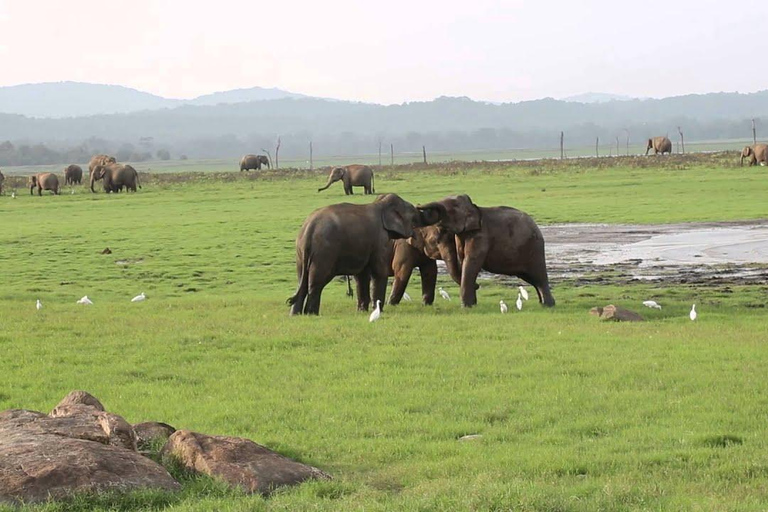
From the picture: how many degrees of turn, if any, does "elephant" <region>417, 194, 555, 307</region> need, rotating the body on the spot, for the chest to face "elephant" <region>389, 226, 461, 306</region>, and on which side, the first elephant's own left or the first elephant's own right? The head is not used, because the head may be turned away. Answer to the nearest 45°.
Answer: approximately 45° to the first elephant's own right

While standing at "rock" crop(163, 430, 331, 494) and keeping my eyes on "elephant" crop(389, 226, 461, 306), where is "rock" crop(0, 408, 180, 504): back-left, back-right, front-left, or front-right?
back-left

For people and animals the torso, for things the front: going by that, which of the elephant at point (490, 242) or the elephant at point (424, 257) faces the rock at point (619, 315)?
the elephant at point (424, 257)

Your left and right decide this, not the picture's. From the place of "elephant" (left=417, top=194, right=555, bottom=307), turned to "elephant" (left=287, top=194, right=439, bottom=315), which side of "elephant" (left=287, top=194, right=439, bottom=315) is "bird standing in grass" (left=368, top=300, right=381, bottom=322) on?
left

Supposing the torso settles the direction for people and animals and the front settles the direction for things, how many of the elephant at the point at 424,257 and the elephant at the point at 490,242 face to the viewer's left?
1

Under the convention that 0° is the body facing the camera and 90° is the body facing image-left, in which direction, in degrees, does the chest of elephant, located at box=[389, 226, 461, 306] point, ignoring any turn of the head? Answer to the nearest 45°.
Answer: approximately 315°

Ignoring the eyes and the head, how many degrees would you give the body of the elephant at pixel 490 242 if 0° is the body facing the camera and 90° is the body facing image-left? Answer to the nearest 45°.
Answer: approximately 90°

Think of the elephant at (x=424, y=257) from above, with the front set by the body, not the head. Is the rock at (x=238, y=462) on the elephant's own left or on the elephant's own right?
on the elephant's own right

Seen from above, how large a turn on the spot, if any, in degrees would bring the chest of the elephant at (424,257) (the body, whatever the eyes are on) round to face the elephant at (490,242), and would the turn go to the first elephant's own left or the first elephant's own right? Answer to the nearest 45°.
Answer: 0° — it already faces it
